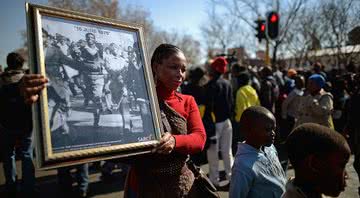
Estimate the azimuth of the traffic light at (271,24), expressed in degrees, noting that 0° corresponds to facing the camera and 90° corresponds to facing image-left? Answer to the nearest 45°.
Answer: approximately 0°

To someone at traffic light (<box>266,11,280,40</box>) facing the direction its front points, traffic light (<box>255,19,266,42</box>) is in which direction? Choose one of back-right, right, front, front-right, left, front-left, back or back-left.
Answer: back-right

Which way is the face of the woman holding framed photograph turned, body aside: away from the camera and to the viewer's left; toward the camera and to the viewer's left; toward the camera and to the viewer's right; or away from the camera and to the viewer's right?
toward the camera and to the viewer's right

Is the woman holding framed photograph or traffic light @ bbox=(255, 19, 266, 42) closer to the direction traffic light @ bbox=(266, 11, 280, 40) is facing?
the woman holding framed photograph

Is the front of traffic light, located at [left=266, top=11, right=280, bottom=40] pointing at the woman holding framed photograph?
yes
